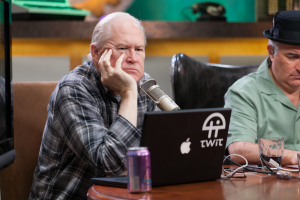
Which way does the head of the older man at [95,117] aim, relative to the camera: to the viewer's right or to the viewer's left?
to the viewer's right

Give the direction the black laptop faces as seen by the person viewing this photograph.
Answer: facing away from the viewer and to the left of the viewer

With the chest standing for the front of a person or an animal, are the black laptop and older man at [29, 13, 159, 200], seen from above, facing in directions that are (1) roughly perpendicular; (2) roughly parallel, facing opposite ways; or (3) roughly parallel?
roughly parallel, facing opposite ways

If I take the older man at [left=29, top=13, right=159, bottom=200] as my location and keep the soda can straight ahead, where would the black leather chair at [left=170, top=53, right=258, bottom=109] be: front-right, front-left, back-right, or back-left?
back-left

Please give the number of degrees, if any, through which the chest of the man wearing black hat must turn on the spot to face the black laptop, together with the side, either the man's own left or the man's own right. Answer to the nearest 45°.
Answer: approximately 45° to the man's own right

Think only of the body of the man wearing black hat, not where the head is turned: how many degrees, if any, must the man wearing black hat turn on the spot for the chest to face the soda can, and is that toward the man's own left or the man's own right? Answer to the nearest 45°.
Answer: approximately 45° to the man's own right

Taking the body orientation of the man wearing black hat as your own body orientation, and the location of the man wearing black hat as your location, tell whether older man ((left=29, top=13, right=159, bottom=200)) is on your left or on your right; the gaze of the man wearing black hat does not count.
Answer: on your right

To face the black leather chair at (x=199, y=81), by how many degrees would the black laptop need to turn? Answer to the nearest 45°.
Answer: approximately 45° to its right

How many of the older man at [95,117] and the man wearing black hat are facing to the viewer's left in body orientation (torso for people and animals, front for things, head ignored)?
0
